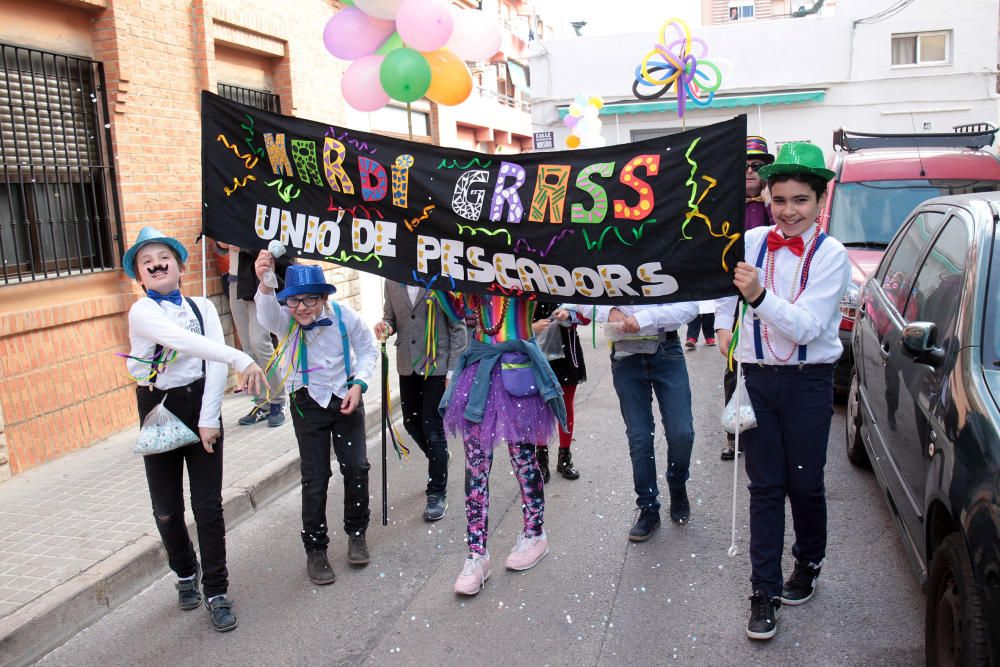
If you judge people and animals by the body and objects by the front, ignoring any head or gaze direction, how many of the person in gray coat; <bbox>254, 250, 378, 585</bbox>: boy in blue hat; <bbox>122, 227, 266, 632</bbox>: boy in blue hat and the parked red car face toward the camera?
4

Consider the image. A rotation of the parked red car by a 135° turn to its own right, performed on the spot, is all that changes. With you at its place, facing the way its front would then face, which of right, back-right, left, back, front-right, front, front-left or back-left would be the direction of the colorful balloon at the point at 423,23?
left

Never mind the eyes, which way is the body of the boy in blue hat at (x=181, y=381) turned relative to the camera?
toward the camera

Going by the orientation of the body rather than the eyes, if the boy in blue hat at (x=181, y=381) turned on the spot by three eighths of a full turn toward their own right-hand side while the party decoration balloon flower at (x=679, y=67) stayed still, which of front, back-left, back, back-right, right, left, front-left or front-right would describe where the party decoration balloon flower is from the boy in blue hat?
right

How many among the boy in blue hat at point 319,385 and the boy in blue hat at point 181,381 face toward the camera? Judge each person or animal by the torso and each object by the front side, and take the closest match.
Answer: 2

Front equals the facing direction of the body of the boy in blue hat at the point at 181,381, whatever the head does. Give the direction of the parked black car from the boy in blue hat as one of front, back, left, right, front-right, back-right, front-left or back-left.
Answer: front-left

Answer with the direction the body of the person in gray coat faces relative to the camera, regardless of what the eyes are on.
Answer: toward the camera

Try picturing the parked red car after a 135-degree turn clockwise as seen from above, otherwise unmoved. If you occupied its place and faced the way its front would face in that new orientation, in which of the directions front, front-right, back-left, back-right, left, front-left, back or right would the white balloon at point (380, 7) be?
left

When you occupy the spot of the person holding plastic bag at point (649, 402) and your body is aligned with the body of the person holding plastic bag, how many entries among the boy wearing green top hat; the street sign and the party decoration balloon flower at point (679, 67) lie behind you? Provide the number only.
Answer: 2
